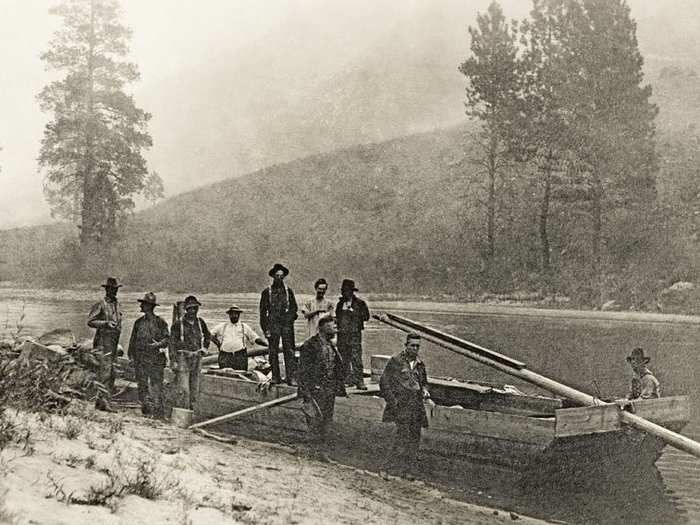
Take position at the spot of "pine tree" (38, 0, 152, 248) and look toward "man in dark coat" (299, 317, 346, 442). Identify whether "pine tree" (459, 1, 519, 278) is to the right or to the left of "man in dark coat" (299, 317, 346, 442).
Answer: left

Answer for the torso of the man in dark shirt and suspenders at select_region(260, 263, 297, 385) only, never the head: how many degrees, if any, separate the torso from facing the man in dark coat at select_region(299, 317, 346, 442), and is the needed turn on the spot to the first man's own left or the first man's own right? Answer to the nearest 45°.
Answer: approximately 45° to the first man's own left

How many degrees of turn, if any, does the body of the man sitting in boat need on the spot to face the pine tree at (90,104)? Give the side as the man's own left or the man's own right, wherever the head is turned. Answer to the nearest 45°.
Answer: approximately 90° to the man's own right

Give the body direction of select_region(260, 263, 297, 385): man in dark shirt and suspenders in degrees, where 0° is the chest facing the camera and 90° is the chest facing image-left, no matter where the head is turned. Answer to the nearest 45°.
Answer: approximately 0°

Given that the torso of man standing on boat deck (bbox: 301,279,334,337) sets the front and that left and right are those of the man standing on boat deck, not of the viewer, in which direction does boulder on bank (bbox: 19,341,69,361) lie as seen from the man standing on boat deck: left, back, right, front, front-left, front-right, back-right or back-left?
right

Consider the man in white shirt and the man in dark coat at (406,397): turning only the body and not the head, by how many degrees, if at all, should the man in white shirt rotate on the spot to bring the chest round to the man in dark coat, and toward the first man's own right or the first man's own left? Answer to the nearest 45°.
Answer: approximately 45° to the first man's own left

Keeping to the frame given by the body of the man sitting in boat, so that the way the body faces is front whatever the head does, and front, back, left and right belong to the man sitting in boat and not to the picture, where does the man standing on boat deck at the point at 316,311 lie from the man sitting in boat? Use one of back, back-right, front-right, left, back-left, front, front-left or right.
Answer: front-right

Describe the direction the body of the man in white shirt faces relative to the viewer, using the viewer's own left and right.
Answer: facing the viewer

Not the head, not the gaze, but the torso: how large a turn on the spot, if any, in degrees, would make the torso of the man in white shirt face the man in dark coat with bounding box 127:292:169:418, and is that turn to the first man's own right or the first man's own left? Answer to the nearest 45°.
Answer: approximately 45° to the first man's own right

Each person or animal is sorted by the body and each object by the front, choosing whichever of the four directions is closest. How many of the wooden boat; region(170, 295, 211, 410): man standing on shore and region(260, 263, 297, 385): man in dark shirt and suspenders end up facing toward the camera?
2

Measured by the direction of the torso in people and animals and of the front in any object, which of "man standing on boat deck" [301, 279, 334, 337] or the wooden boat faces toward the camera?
the man standing on boat deck

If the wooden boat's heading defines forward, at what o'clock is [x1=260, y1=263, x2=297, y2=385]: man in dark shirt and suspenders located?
The man in dark shirt and suspenders is roughly at 7 o'clock from the wooden boat.

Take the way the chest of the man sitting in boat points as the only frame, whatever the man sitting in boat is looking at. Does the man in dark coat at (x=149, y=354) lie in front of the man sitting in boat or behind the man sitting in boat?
in front

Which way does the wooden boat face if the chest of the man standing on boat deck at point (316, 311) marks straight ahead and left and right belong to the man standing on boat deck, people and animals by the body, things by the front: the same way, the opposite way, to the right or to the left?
to the left

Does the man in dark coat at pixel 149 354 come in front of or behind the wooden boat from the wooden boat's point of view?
behind

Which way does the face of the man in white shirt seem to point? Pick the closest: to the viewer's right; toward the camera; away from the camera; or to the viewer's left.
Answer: toward the camera
